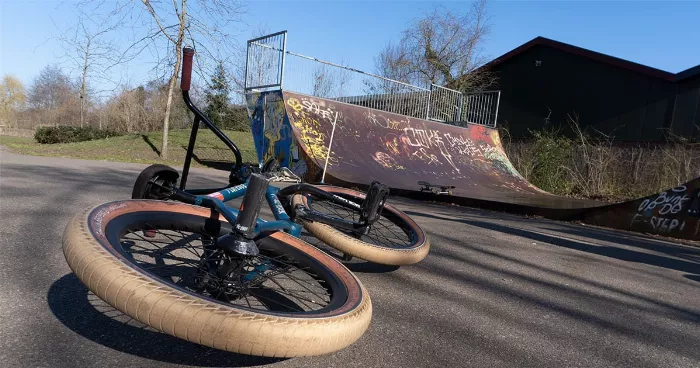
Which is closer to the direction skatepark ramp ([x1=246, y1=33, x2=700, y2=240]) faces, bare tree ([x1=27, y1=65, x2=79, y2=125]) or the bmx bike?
the bmx bike

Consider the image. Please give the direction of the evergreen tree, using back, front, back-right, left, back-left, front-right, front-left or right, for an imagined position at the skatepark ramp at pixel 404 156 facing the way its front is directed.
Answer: back

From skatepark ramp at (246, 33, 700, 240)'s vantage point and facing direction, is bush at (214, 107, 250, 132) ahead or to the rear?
to the rear

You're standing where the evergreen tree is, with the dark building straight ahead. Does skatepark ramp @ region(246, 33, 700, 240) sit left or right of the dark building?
right

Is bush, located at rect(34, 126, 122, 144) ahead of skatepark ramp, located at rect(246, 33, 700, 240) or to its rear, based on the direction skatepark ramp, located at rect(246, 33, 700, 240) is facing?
to the rear

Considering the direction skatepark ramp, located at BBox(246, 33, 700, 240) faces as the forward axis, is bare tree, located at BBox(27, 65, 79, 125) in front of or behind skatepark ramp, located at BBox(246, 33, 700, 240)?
behind

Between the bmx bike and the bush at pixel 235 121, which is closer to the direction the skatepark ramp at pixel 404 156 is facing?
the bmx bike
